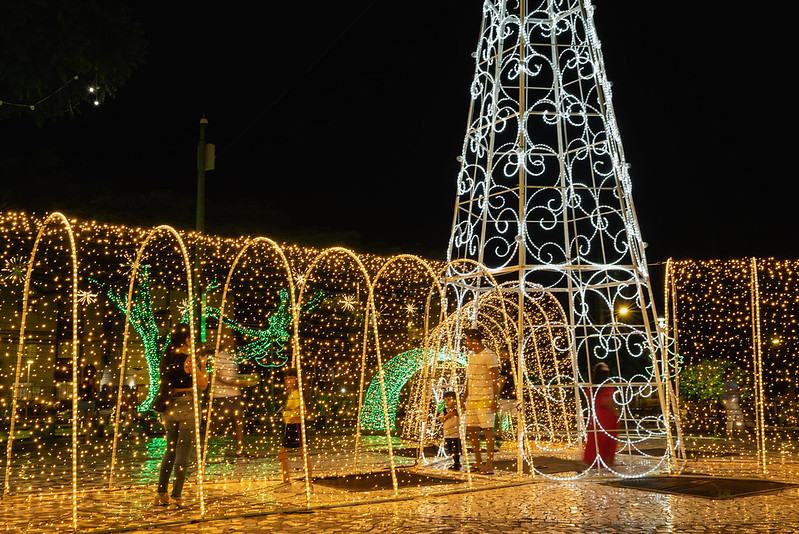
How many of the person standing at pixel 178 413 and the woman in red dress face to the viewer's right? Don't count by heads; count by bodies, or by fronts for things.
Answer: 1

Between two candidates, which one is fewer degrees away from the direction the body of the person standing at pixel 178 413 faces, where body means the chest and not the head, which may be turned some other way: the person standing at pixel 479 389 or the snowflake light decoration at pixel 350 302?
the person standing

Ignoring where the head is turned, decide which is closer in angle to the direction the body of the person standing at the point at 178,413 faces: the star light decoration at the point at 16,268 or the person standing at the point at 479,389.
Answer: the person standing

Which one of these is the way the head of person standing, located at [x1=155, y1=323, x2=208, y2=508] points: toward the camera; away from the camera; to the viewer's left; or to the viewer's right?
to the viewer's right

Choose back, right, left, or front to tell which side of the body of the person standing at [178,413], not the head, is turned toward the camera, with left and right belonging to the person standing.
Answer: right
